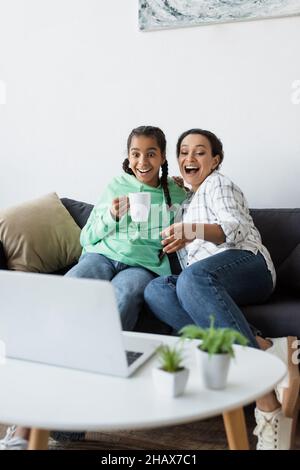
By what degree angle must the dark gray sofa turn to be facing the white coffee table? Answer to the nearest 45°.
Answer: approximately 45° to its right

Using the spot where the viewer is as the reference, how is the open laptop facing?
facing away from the viewer and to the right of the viewer

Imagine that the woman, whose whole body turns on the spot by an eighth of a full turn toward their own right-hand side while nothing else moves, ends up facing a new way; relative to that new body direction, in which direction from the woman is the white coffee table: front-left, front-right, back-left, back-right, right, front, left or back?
left

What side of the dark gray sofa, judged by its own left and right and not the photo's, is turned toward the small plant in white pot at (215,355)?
front

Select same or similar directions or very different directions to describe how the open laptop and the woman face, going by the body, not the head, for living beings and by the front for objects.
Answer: very different directions

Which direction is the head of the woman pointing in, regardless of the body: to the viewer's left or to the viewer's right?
to the viewer's left

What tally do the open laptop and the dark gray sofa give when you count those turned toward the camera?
1

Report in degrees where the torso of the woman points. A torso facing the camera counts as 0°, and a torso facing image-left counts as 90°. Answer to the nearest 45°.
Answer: approximately 45°

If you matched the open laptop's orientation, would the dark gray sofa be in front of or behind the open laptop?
in front

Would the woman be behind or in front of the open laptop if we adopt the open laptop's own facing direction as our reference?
in front

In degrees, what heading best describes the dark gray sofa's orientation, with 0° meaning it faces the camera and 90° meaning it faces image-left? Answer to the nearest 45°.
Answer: approximately 0°
